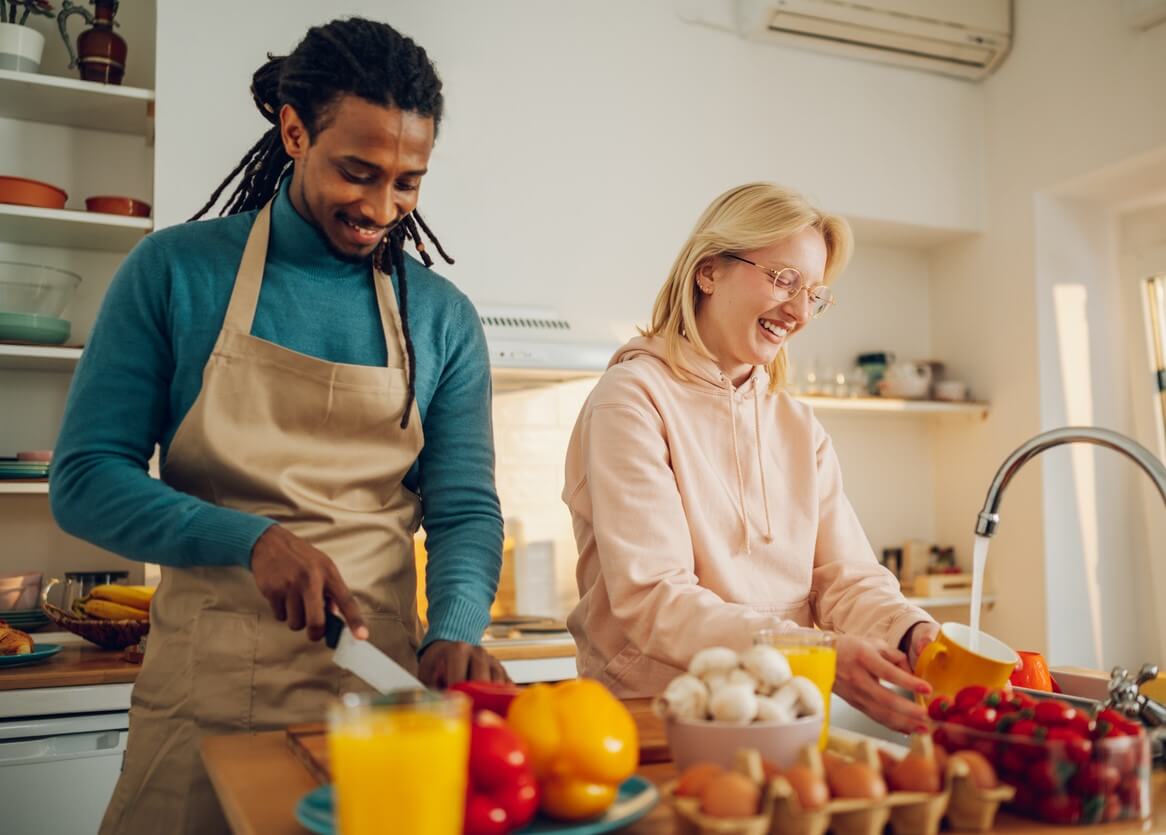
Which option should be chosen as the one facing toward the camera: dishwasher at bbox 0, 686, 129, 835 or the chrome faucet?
the dishwasher

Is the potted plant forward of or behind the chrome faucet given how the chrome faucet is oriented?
forward

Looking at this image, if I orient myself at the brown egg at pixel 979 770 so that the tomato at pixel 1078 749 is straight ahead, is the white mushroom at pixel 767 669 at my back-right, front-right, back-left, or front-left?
back-left

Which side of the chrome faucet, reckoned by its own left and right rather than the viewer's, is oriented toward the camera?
left

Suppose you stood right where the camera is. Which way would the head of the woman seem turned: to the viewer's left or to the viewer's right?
to the viewer's right

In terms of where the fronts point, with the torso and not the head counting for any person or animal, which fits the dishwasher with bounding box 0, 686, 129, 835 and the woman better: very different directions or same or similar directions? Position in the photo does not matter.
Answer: same or similar directions

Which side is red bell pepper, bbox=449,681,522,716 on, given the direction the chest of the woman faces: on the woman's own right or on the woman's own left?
on the woman's own right

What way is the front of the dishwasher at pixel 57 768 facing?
toward the camera

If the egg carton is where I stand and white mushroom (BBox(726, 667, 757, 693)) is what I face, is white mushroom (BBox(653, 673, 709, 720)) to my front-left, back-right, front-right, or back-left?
front-left

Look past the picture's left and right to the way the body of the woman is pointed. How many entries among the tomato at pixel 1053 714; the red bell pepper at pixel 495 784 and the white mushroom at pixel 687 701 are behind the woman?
0

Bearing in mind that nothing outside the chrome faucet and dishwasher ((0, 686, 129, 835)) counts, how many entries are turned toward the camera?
1

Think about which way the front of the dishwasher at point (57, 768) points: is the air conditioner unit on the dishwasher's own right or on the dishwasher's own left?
on the dishwasher's own left

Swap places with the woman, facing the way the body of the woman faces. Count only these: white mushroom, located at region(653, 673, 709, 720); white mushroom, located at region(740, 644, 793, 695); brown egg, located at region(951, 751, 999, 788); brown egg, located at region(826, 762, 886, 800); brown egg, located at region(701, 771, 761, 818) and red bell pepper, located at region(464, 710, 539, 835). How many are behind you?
0

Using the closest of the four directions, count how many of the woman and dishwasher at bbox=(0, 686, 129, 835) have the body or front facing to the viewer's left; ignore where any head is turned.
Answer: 0

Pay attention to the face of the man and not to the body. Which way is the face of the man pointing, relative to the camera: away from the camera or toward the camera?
toward the camera
